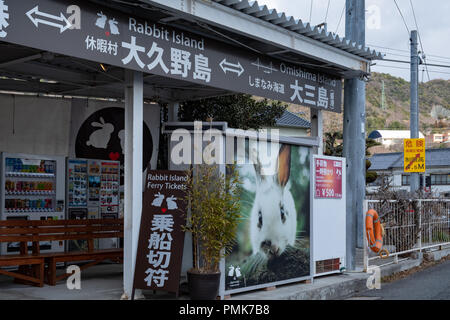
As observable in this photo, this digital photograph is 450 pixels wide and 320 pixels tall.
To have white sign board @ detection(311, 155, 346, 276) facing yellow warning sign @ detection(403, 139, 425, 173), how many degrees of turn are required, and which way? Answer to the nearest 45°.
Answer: approximately 135° to its left

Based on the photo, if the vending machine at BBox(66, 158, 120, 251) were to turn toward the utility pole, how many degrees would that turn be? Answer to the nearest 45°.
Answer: approximately 135° to its left

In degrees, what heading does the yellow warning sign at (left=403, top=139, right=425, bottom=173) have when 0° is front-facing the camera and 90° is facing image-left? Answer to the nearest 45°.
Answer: approximately 0°

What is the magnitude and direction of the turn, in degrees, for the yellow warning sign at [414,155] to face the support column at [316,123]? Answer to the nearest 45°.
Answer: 0° — it already faces it

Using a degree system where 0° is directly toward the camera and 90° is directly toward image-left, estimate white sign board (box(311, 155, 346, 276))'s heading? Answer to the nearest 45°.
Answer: approximately 315°

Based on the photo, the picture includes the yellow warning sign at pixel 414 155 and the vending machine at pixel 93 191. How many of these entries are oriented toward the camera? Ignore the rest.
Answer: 2

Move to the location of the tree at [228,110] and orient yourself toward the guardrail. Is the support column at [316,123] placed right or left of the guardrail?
right

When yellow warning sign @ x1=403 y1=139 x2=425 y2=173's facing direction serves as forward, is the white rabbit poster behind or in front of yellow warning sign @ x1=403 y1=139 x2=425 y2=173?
in front

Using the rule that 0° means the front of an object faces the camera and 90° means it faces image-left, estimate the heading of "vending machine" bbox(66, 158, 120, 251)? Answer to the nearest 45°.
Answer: approximately 0°

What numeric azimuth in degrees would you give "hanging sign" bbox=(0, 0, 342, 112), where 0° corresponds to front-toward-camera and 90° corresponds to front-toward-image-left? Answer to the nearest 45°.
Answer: approximately 315°

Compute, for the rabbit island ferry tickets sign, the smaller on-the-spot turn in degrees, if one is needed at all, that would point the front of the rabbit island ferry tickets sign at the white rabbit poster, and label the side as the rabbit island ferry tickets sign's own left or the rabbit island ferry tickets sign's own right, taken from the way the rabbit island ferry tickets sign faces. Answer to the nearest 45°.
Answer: approximately 135° to the rabbit island ferry tickets sign's own left

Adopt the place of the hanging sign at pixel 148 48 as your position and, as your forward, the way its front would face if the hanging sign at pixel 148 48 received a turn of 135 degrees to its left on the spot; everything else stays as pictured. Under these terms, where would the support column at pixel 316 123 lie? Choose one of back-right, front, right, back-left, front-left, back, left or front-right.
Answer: front-right

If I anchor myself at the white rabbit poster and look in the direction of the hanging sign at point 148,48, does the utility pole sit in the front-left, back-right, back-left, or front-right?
back-right

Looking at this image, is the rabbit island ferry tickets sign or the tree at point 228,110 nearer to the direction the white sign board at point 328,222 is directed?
the rabbit island ferry tickets sign
